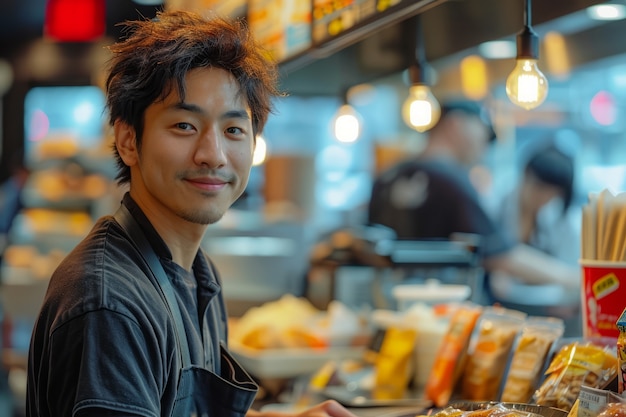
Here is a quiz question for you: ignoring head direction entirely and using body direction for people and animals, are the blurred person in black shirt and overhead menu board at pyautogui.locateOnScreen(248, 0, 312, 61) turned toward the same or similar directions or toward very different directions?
very different directions

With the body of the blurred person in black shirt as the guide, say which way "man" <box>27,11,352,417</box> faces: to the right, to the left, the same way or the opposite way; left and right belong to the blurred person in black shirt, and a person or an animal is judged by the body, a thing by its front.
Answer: to the right

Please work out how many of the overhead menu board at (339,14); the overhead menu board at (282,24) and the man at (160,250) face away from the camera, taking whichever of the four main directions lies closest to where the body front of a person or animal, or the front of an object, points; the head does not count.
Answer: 0

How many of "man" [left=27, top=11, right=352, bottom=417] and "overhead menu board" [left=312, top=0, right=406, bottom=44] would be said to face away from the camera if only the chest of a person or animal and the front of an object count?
0

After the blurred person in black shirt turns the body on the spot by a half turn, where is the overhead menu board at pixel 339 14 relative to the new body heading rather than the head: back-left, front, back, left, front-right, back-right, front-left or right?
front-left

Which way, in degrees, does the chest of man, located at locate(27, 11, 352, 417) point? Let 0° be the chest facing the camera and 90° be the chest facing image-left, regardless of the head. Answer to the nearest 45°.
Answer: approximately 315°

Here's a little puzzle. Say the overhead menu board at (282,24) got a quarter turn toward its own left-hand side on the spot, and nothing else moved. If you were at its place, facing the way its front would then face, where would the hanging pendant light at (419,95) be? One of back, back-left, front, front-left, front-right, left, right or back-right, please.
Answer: front

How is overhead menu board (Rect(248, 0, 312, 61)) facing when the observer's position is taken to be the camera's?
facing the viewer and to the left of the viewer

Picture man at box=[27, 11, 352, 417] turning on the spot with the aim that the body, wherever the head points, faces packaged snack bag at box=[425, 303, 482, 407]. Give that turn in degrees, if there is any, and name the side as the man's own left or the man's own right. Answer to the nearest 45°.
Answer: approximately 90° to the man's own left
